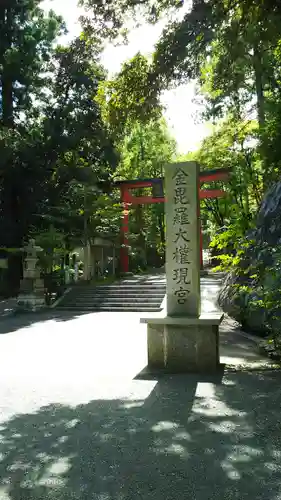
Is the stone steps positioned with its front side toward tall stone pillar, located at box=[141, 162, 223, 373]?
yes

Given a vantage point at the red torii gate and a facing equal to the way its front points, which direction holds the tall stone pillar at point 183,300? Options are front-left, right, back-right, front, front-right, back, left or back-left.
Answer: front

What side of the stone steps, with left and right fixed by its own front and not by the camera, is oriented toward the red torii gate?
back

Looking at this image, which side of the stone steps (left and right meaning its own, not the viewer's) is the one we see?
front

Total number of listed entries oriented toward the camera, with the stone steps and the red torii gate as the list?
2

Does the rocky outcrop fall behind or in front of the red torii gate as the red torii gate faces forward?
in front

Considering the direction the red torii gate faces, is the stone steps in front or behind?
in front

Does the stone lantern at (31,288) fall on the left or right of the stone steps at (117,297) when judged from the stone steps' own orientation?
on its right

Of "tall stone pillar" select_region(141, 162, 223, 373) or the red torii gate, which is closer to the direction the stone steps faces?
the tall stone pillar

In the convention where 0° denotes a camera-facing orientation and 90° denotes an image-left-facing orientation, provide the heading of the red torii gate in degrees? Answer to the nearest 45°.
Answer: approximately 0°
